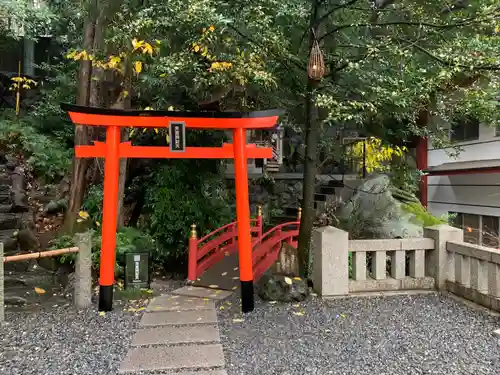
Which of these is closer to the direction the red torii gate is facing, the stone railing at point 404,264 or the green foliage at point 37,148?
the stone railing

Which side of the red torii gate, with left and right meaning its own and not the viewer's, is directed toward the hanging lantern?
left

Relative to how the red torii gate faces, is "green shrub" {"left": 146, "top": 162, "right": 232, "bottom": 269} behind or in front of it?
behind

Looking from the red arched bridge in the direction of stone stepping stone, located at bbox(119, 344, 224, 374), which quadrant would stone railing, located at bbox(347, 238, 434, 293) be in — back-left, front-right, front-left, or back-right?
front-left

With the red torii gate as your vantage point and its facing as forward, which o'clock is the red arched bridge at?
The red arched bridge is roughly at 7 o'clock from the red torii gate.

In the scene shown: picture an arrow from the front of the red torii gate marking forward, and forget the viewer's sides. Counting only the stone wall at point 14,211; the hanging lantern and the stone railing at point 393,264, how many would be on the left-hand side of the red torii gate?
2

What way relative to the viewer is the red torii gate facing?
toward the camera

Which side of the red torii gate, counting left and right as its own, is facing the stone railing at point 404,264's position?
left

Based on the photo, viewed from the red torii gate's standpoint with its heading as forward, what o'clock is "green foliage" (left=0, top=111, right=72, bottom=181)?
The green foliage is roughly at 5 o'clock from the red torii gate.

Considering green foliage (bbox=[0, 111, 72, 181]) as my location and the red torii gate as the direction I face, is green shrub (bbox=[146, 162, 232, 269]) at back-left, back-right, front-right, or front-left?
front-left

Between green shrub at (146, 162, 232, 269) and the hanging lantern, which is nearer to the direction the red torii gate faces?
the hanging lantern

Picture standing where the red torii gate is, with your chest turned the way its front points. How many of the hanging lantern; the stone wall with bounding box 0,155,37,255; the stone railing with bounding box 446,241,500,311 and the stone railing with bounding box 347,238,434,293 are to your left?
3
